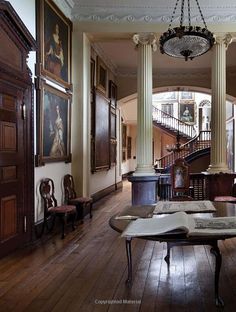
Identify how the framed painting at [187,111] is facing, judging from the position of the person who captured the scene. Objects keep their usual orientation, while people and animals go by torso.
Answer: facing the viewer

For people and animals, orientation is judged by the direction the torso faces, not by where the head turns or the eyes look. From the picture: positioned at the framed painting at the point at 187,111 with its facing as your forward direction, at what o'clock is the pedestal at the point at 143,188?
The pedestal is roughly at 12 o'clock from the framed painting.

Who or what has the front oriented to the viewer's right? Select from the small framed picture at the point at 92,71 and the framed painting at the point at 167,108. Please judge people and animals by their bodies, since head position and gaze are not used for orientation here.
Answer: the small framed picture

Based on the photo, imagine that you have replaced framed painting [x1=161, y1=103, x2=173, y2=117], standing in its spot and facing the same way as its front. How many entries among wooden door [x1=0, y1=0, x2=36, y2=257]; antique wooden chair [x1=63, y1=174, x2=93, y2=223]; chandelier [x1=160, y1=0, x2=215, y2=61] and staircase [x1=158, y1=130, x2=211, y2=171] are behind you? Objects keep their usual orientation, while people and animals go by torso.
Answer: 0

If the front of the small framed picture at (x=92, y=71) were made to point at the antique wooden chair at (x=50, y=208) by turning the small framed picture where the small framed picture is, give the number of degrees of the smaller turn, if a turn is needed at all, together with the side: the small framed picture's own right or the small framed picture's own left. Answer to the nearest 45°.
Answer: approximately 90° to the small framed picture's own right

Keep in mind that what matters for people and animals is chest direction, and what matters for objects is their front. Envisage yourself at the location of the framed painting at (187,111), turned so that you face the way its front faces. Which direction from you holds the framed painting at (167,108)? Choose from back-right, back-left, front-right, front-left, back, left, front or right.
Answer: right

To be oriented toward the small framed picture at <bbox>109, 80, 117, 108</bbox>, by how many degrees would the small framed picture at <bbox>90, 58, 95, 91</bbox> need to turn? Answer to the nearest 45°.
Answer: approximately 90° to its left

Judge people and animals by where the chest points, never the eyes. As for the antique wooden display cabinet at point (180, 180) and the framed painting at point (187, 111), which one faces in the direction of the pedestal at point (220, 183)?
the framed painting

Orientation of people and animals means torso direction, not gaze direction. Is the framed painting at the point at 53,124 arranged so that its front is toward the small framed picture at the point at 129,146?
no

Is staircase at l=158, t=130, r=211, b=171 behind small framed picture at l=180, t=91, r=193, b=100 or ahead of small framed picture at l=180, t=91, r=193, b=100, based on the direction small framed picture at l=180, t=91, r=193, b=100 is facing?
ahead

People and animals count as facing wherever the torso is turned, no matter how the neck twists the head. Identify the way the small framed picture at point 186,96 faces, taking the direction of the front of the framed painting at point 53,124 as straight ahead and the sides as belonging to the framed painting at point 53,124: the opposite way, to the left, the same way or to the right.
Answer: to the right

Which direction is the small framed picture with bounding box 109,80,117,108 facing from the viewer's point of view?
to the viewer's right

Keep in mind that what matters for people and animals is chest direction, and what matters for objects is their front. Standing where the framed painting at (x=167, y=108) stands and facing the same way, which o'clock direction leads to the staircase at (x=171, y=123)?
The staircase is roughly at 12 o'clock from the framed painting.

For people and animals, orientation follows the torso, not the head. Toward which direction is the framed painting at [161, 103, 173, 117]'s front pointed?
toward the camera

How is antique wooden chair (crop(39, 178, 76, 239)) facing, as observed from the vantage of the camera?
facing the viewer and to the right of the viewer

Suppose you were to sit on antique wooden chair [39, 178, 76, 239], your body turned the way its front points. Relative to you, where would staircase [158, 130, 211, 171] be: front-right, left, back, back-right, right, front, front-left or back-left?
left

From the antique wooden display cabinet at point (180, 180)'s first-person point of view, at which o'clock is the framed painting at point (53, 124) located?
The framed painting is roughly at 2 o'clock from the antique wooden display cabinet.

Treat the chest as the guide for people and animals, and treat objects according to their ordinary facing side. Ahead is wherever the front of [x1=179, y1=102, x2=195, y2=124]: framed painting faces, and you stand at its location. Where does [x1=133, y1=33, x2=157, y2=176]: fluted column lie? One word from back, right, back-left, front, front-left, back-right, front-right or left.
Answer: front

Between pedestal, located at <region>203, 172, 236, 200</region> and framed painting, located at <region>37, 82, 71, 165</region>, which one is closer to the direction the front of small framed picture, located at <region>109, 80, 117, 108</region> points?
the pedestal
